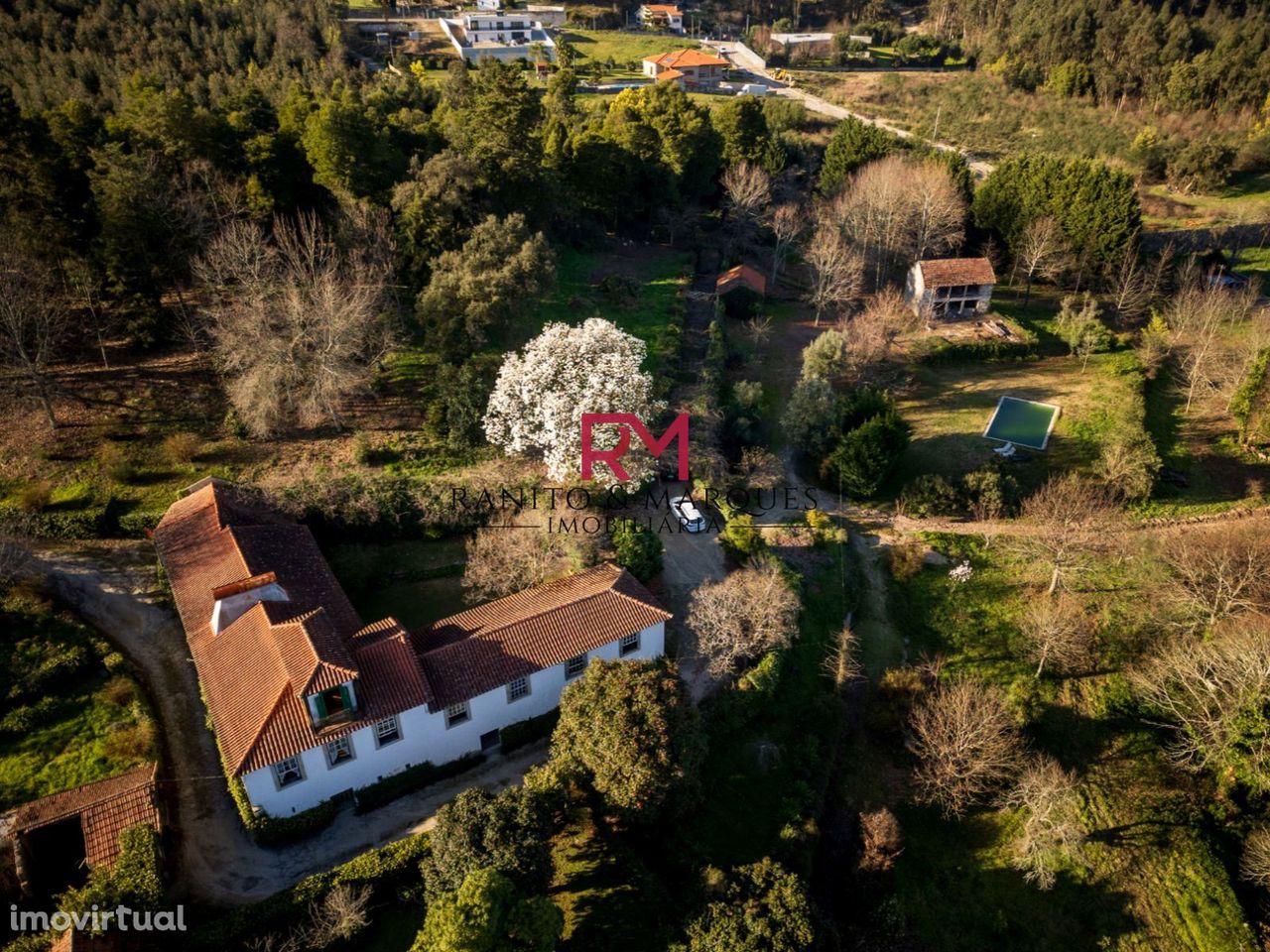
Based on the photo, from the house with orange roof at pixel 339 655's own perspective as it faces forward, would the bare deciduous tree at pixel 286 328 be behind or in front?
behind

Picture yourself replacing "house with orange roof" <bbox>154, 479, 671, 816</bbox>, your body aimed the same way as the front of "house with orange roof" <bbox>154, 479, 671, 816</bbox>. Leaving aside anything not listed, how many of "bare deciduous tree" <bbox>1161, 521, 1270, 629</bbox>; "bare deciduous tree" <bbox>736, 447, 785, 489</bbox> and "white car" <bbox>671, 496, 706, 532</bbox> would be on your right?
0

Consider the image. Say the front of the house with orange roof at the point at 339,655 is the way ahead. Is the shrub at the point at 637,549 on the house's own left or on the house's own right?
on the house's own left

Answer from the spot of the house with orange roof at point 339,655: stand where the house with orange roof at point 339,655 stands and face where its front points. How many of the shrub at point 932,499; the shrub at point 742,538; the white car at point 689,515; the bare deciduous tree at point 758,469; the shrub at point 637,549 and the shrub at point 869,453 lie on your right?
0

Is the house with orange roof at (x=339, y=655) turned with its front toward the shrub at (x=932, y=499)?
no

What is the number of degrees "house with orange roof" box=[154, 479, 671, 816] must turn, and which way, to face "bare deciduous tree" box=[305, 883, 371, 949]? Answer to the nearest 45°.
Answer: approximately 45° to its right

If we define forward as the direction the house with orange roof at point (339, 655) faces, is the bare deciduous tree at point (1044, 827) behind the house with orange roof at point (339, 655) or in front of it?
in front

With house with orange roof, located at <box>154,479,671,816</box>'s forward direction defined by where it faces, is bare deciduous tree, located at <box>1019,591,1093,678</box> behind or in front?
in front

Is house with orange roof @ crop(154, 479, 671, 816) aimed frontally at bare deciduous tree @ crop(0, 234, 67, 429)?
no

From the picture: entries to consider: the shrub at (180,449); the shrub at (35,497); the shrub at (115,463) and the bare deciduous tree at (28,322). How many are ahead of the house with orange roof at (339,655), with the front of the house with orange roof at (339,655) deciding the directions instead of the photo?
0

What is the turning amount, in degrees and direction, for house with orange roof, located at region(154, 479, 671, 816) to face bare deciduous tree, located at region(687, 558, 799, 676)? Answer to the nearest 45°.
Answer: approximately 45° to its left

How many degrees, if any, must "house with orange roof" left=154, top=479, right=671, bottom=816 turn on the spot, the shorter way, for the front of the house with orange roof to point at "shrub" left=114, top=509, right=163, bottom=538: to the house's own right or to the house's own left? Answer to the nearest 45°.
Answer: approximately 180°

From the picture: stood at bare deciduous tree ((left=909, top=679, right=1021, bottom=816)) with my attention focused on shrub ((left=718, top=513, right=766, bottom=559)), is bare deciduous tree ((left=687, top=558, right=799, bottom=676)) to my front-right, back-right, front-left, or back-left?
front-left

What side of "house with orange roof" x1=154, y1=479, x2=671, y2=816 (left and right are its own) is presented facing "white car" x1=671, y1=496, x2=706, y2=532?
left

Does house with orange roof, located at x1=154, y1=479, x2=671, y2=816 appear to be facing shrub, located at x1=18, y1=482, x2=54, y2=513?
no

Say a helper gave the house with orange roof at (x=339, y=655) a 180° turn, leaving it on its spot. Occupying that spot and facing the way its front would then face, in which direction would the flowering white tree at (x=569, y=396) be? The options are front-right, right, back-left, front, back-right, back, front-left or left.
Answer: right

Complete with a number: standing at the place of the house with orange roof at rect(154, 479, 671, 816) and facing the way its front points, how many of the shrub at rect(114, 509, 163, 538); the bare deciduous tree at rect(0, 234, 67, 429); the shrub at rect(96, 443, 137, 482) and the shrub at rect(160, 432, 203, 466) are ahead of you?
0

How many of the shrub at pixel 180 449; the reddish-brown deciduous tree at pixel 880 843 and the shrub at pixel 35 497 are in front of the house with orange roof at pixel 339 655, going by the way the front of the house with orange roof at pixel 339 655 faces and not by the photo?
1

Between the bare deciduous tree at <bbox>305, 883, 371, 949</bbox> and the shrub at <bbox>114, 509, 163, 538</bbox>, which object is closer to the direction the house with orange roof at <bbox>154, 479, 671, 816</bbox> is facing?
the bare deciduous tree
